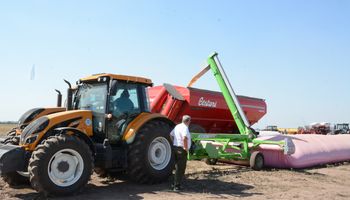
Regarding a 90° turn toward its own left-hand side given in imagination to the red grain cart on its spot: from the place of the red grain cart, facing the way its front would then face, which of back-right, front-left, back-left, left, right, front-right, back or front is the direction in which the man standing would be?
front-right

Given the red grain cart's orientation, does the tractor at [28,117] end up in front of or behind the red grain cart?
in front

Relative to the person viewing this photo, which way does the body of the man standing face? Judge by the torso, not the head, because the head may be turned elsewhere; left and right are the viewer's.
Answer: facing away from the viewer and to the right of the viewer

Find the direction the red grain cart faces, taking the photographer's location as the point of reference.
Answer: facing the viewer and to the left of the viewer

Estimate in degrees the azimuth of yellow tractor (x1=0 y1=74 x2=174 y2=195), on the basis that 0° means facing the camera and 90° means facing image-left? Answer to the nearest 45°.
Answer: approximately 45°

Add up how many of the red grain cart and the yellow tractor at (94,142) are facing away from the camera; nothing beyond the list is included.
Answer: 0

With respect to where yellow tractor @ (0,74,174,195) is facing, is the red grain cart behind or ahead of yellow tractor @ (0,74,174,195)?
behind

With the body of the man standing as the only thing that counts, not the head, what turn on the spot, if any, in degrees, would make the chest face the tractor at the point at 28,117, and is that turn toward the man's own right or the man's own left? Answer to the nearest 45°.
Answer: approximately 135° to the man's own left
